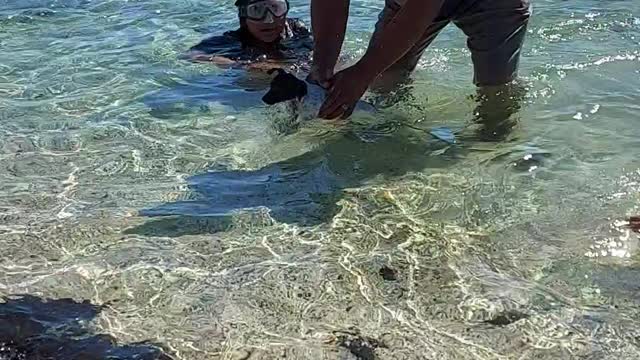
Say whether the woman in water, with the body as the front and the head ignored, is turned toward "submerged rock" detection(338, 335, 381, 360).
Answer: yes

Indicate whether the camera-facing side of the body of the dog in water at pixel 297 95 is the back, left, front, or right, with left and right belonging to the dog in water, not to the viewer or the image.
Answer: left

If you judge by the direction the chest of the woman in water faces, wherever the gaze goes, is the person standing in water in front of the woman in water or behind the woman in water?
in front

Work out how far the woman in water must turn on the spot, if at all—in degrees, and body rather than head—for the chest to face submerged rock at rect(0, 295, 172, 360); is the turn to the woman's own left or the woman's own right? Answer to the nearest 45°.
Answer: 0° — they already face it

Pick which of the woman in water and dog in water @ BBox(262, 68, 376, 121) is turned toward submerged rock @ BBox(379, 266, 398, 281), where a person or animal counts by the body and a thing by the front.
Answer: the woman in water

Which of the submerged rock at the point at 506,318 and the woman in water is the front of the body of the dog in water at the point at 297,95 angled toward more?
the woman in water

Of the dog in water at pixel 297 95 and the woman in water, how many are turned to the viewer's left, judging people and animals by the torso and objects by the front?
1

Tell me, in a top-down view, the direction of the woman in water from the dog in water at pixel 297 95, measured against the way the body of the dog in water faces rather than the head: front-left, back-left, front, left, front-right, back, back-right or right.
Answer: right

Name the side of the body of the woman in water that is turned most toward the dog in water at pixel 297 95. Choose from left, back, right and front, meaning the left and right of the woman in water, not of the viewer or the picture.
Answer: front

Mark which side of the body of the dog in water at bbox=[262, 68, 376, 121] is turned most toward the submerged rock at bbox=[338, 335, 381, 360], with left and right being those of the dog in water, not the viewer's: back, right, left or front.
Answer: left

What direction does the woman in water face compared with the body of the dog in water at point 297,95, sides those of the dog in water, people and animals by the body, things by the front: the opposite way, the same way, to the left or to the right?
to the left

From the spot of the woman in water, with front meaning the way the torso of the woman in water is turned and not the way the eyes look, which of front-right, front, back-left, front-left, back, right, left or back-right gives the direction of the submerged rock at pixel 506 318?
front

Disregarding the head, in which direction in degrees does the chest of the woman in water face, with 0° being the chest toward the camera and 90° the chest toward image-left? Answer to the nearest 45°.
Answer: approximately 0°

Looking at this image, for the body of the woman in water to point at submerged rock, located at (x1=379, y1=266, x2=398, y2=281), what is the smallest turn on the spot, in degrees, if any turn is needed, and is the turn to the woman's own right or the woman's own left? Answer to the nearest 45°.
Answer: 0° — they already face it

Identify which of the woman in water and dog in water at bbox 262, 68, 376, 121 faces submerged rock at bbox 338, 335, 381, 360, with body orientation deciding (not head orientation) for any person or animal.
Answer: the woman in water
